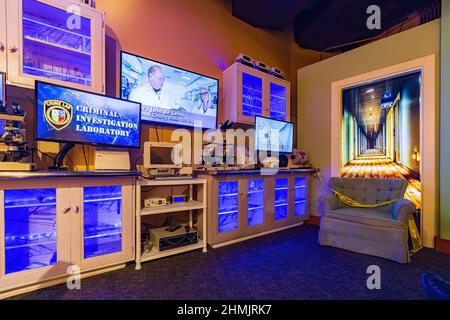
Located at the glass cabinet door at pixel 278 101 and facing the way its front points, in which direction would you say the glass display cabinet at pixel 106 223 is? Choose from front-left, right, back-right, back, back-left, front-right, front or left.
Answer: right

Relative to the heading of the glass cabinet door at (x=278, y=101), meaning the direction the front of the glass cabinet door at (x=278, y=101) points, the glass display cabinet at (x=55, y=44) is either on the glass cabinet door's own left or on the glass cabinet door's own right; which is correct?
on the glass cabinet door's own right

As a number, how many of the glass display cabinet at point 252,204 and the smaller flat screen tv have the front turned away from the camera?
0

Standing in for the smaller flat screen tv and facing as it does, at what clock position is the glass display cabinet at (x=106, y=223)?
The glass display cabinet is roughly at 3 o'clock from the smaller flat screen tv.

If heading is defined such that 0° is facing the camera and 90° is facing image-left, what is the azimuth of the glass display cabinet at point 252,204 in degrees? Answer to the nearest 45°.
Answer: approximately 315°

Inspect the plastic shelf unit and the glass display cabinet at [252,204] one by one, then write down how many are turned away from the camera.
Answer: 0
